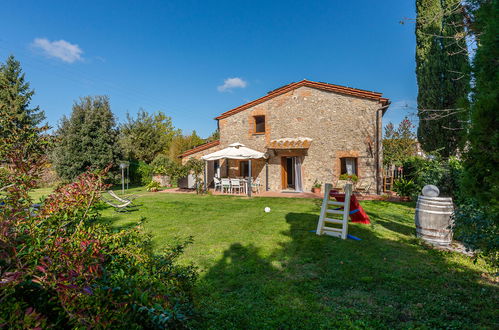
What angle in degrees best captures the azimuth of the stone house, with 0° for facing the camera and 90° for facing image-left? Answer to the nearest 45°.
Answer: approximately 0°

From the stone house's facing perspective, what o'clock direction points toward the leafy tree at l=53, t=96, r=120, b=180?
The leafy tree is roughly at 3 o'clock from the stone house.

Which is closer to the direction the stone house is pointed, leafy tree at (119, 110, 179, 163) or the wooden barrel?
the wooden barrel

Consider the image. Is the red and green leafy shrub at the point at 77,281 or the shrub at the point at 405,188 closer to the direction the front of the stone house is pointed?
the red and green leafy shrub

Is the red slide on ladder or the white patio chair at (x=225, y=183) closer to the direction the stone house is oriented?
the red slide on ladder

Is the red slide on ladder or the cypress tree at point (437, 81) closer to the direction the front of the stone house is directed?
the red slide on ladder

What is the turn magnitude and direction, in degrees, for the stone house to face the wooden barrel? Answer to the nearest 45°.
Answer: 0° — it already faces it

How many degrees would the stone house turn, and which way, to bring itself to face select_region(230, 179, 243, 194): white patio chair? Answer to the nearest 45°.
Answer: approximately 90° to its right

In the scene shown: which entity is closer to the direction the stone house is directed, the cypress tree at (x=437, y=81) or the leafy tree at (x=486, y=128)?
the leafy tree
